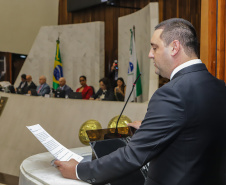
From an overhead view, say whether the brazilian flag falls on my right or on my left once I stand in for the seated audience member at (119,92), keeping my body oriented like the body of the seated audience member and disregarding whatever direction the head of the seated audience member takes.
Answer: on my right

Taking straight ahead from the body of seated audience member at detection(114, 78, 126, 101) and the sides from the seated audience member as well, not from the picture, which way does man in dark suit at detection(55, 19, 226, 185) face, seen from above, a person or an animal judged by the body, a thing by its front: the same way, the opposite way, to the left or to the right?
to the right

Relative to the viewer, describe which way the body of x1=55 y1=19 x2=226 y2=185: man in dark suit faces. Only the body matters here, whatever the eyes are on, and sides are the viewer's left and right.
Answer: facing away from the viewer and to the left of the viewer

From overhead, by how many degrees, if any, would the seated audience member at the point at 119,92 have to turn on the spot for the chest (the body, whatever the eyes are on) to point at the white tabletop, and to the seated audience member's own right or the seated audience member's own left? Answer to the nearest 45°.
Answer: approximately 45° to the seated audience member's own left

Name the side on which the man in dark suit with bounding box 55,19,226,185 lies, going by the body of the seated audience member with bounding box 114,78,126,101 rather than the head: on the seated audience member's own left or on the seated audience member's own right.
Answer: on the seated audience member's own left

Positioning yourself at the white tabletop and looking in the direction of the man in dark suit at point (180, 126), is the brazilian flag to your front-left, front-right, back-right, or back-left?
back-left

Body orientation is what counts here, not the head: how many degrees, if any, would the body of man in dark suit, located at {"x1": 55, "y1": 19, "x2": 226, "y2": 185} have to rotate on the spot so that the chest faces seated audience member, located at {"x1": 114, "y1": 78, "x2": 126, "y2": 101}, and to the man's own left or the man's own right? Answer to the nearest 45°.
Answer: approximately 45° to the man's own right

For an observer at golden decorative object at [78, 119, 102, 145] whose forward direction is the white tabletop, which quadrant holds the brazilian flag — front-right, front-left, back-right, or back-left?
back-right

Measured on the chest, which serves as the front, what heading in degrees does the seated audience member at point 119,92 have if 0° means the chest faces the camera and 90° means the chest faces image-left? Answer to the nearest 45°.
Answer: approximately 45°

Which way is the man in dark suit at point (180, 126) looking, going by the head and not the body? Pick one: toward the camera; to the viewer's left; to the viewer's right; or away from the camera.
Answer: to the viewer's left

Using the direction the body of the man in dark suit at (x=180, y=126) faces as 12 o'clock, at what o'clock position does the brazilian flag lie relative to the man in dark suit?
The brazilian flag is roughly at 1 o'clock from the man in dark suit.
